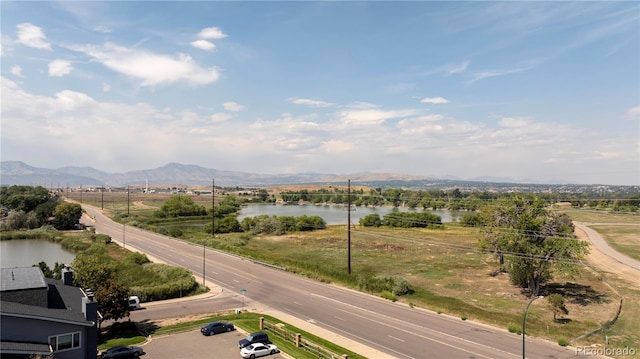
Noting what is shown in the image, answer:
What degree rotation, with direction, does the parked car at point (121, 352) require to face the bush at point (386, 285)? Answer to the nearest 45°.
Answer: approximately 180°

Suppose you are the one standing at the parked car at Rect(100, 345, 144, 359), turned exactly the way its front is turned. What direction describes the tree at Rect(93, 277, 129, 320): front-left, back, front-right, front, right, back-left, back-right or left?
right

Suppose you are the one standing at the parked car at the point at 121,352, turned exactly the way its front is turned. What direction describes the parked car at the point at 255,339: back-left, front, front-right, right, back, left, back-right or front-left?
back

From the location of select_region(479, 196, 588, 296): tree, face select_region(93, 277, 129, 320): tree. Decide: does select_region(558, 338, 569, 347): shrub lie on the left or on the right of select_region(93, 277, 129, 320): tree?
left

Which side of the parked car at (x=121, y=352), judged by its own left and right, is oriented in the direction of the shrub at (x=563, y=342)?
back

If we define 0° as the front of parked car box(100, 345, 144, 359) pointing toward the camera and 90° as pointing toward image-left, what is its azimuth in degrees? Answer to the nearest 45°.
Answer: approximately 90°

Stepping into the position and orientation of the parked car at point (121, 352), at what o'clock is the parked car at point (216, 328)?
the parked car at point (216, 328) is roughly at 5 o'clock from the parked car at point (121, 352).
